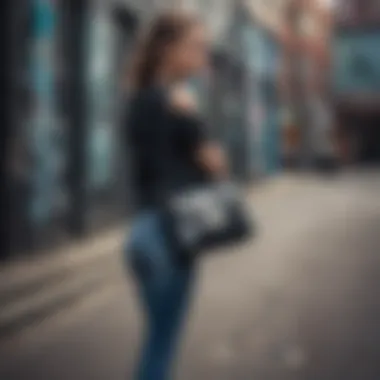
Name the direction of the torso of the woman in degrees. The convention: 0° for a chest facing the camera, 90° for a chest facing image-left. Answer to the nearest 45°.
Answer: approximately 270°
